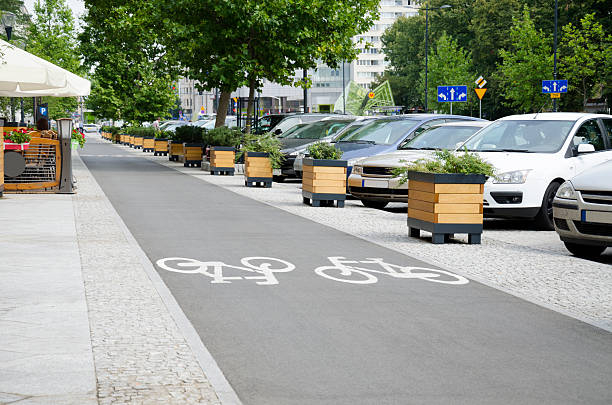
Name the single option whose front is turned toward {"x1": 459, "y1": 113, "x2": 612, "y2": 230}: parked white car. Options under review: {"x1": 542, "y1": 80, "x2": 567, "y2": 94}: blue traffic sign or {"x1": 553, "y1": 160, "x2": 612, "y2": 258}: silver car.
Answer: the blue traffic sign

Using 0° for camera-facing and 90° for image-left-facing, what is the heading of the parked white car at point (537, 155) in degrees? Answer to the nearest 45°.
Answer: approximately 45°

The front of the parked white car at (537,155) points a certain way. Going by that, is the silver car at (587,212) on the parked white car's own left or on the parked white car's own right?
on the parked white car's own left

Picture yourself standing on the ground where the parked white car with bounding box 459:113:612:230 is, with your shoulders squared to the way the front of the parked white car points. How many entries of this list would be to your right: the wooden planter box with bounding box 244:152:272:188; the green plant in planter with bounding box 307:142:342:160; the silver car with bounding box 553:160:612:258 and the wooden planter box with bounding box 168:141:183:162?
3

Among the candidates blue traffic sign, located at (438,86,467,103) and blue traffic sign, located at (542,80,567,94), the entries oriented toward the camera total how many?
2

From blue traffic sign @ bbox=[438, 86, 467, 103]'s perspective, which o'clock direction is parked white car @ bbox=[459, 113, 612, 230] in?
The parked white car is roughly at 12 o'clock from the blue traffic sign.

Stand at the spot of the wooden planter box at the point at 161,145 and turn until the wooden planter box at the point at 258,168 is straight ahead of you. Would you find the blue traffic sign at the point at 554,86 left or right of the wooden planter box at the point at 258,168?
left

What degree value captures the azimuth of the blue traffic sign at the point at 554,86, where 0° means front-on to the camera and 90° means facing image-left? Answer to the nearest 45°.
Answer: approximately 0°

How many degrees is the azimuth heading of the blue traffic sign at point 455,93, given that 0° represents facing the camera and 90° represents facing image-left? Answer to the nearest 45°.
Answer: approximately 0°
